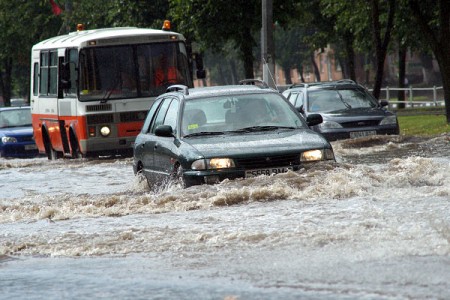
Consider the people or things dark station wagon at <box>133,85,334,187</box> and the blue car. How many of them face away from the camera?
0

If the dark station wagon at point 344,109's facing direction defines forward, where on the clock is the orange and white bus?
The orange and white bus is roughly at 4 o'clock from the dark station wagon.

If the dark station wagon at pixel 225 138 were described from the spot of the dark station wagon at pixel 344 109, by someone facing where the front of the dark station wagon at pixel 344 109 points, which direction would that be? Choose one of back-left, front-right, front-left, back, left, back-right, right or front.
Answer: front-right

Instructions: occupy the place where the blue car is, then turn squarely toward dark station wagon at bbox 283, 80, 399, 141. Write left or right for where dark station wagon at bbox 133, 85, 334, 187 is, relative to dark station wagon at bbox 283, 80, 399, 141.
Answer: right

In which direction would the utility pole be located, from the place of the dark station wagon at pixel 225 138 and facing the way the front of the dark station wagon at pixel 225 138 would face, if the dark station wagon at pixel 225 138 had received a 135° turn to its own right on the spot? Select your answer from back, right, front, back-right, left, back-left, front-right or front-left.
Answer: right

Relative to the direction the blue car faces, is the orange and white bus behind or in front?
in front

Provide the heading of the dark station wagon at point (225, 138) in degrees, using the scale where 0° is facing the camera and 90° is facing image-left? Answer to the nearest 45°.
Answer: approximately 315°

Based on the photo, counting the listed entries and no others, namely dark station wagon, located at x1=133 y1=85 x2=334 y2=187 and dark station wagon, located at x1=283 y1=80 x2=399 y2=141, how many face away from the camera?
0

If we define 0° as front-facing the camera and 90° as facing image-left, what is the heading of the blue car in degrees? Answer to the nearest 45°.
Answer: approximately 315°

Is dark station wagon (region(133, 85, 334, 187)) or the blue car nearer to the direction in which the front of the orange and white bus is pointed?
the dark station wagon

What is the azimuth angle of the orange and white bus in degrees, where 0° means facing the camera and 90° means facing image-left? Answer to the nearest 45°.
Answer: approximately 315°
